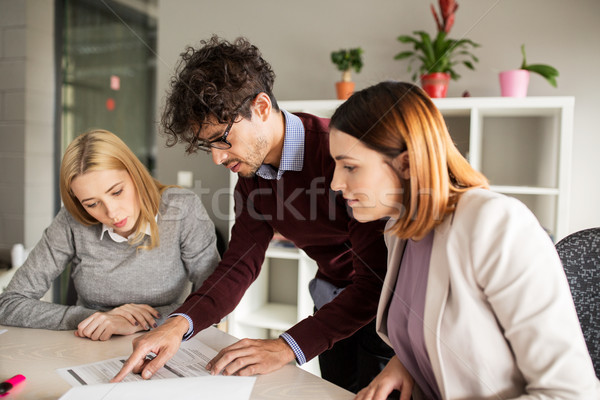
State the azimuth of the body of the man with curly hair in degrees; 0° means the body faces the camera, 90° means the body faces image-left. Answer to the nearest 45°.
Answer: approximately 45°

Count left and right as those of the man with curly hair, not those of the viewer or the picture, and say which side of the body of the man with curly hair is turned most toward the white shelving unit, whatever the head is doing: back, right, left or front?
back

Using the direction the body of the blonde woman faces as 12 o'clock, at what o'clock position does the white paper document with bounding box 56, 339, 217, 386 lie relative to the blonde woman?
The white paper document is roughly at 12 o'clock from the blonde woman.

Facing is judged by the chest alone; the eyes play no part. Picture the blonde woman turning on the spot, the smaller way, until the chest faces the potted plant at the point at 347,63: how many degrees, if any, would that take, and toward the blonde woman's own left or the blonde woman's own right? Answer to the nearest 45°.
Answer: approximately 135° to the blonde woman's own left

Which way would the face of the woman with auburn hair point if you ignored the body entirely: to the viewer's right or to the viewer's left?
to the viewer's left

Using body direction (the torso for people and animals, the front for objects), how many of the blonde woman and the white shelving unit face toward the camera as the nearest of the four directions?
2
